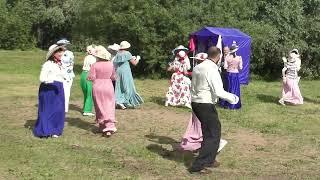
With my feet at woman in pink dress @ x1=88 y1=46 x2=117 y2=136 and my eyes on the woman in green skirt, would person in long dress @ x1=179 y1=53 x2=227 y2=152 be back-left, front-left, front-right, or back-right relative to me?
back-right

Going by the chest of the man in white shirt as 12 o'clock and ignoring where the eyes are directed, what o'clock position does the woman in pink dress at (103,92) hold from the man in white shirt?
The woman in pink dress is roughly at 9 o'clock from the man in white shirt.

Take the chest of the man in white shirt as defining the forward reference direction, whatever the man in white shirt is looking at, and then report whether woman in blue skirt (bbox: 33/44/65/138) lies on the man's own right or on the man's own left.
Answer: on the man's own left

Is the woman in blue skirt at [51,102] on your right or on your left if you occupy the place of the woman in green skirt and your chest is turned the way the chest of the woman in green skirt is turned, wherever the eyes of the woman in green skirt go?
on your right

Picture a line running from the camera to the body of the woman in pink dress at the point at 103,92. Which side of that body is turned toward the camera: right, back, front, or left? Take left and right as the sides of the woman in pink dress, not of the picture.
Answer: back

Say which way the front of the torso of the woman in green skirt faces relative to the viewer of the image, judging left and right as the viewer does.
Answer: facing to the right of the viewer
